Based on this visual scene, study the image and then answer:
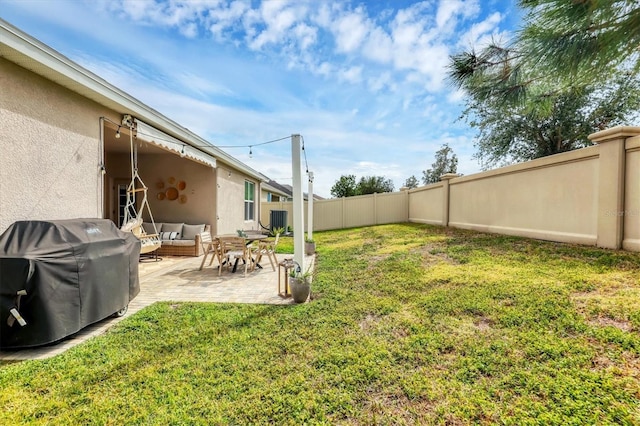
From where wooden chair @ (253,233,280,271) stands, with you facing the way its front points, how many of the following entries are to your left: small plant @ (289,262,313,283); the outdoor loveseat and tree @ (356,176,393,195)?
1

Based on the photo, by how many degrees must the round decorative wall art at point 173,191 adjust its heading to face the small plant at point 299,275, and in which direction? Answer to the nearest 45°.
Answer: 0° — it already faces it

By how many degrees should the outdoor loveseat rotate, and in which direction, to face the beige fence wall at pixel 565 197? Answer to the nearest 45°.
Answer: approximately 45° to its left

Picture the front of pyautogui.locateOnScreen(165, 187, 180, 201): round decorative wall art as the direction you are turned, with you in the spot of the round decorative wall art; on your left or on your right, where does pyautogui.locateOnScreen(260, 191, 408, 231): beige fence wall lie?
on your left

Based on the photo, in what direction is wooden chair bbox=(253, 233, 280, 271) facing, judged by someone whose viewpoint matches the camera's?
facing to the left of the viewer

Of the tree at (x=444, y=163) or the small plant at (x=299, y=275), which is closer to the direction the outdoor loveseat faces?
the small plant

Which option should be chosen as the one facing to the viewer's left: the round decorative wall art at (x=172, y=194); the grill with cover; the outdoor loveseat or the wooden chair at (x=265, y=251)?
the wooden chair

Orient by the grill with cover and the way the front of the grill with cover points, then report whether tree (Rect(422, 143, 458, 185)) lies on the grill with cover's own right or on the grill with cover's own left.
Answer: on the grill with cover's own left

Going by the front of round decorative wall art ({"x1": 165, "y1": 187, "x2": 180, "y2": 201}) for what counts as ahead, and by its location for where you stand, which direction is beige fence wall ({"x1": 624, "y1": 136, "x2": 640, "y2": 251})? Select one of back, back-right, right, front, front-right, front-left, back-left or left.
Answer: front-left
